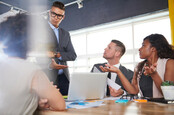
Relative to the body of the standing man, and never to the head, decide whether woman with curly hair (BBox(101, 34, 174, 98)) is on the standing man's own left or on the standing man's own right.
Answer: on the standing man's own left

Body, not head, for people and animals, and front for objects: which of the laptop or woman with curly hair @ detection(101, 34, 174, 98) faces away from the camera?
the laptop

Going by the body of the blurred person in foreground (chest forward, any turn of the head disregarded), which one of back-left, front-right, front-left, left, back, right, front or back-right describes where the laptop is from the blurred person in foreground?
front-right

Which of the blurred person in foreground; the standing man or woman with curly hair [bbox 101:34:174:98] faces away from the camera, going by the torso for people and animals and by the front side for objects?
the blurred person in foreground

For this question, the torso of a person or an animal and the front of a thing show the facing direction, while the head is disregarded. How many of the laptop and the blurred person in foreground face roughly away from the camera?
2

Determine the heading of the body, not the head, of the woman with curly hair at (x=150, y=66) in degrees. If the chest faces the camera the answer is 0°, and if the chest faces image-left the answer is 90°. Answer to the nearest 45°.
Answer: approximately 45°

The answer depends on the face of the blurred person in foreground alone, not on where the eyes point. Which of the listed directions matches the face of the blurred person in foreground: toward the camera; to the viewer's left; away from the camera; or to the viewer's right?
away from the camera

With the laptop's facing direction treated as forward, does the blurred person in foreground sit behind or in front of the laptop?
behind

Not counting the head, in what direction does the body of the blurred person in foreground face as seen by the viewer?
away from the camera

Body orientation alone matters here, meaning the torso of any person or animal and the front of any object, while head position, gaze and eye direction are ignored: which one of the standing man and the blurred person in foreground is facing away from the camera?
the blurred person in foreground

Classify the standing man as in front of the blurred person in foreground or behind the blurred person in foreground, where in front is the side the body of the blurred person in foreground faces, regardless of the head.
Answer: in front

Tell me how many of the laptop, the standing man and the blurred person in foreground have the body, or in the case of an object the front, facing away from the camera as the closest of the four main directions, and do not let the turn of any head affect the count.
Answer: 2

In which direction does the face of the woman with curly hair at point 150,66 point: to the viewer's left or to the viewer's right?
to the viewer's left

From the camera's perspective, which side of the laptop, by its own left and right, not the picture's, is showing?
back

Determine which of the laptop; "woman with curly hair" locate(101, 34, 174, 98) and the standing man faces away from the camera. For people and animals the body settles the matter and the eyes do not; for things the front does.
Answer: the laptop
